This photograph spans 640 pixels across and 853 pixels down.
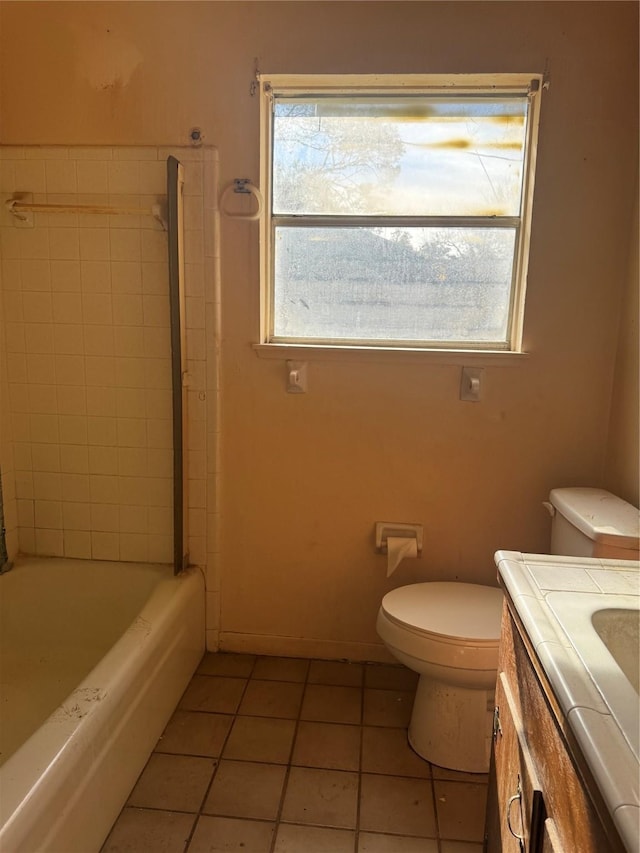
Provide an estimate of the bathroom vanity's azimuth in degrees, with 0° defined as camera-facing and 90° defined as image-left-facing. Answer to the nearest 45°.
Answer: approximately 90°

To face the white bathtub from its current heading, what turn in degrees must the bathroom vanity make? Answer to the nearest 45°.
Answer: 0° — it already faces it

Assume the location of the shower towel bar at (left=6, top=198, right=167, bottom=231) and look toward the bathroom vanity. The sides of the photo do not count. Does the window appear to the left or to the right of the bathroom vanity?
left

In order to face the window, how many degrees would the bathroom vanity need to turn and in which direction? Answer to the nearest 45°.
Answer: approximately 45° to its right

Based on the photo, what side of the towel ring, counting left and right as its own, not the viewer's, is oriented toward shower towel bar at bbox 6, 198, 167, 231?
right

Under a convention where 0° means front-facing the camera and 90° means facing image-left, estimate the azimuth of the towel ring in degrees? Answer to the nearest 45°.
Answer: approximately 0°

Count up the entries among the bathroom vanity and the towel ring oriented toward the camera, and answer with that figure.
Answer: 1

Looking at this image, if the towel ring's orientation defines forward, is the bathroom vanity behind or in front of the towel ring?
in front

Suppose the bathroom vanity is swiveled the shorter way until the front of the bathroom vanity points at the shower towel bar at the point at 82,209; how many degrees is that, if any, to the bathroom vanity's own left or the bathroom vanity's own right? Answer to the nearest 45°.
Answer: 0° — it already faces it

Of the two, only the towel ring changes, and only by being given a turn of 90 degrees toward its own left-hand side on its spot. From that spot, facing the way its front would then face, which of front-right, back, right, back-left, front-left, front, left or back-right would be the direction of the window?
front
